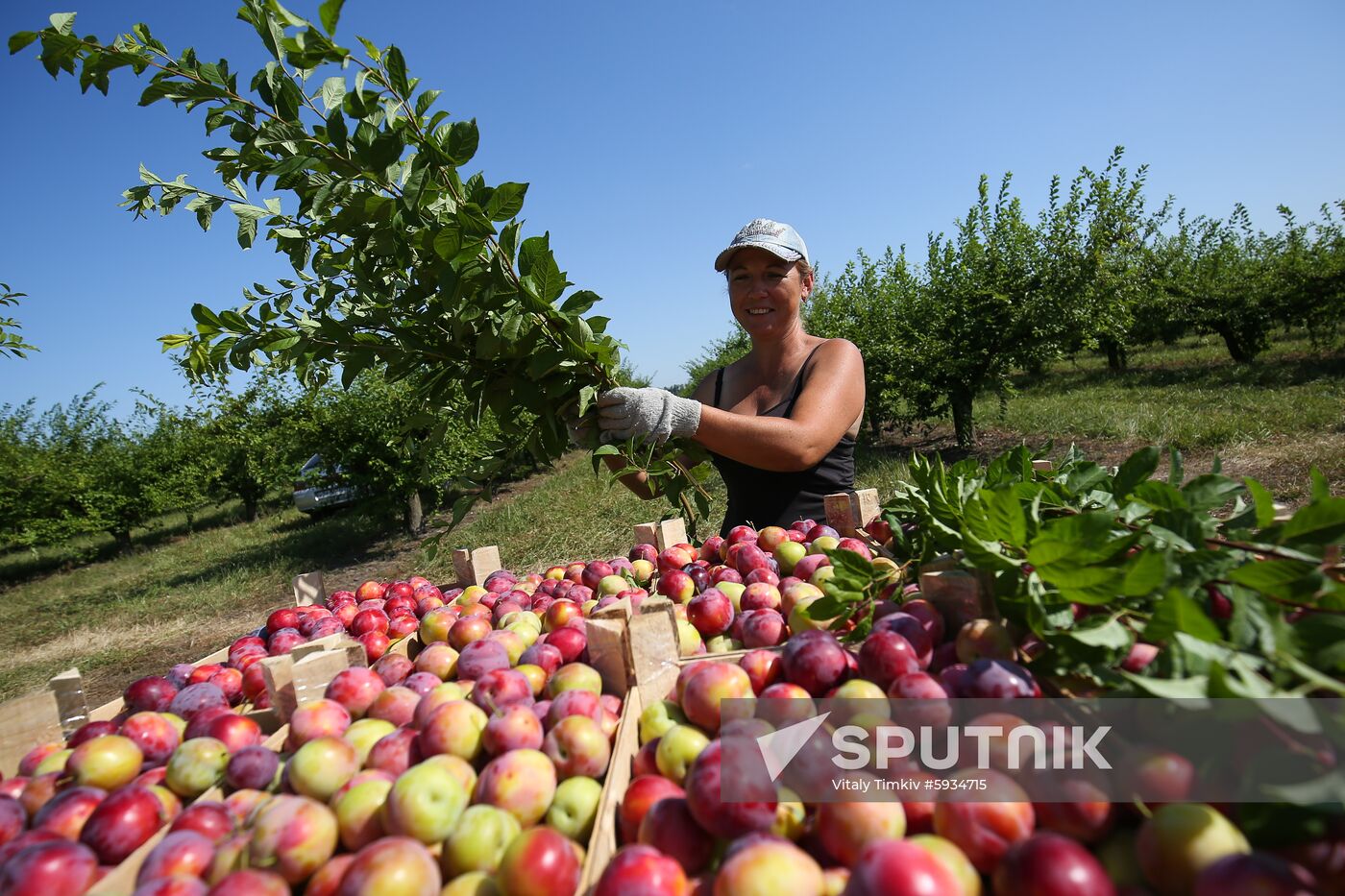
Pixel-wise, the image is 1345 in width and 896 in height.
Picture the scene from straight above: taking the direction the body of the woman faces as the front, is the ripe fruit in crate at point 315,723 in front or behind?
in front

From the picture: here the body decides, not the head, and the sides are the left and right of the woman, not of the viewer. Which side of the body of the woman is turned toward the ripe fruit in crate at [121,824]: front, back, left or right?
front

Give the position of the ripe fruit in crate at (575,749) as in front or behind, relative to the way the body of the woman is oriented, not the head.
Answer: in front

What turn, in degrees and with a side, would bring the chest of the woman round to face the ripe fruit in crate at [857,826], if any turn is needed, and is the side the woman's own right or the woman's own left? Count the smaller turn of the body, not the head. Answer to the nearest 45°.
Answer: approximately 45° to the woman's own left

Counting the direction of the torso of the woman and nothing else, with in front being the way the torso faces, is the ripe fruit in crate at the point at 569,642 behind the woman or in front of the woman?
in front

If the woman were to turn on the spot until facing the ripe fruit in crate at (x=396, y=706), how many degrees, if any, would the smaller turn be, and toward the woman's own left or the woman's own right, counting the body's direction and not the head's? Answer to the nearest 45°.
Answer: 0° — they already face it

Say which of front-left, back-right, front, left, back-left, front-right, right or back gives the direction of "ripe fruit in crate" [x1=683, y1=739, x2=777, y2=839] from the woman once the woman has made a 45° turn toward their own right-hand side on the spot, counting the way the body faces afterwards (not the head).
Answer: left

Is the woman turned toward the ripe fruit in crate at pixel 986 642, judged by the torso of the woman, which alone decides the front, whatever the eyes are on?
no

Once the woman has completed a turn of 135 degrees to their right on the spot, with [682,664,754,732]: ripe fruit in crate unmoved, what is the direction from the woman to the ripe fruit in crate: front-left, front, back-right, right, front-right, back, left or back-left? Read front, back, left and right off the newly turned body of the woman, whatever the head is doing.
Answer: back

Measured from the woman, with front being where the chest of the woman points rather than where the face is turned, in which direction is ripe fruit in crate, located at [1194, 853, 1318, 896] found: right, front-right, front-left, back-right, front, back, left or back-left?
front-left

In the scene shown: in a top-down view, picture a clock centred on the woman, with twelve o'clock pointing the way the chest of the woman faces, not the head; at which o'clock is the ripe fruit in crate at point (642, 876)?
The ripe fruit in crate is roughly at 11 o'clock from the woman.

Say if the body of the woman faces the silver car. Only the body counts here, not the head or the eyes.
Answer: no

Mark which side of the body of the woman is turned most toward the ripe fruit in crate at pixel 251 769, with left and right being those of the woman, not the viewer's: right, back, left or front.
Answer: front

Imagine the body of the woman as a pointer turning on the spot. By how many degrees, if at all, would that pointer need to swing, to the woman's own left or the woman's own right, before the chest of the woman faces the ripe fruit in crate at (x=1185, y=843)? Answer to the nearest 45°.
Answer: approximately 45° to the woman's own left

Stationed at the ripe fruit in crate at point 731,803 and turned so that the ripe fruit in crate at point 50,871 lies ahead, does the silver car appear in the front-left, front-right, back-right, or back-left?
front-right

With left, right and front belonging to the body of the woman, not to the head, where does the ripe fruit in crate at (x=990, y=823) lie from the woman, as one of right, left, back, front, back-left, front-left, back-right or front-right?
front-left
